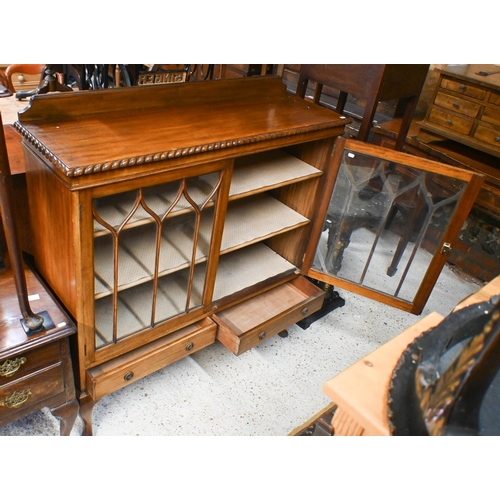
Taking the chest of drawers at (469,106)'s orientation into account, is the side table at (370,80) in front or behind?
in front

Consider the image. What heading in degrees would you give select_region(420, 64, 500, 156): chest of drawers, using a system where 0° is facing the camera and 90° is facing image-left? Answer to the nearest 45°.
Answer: approximately 45°

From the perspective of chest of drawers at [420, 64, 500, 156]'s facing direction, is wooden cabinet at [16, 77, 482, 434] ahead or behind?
ahead

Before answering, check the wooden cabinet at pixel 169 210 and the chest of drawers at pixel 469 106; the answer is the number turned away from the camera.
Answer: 0

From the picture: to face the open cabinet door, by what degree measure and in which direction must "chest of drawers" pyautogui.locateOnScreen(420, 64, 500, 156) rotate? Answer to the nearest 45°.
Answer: approximately 45° to its left

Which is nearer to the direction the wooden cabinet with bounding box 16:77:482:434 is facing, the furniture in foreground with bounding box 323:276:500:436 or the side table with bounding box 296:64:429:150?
the furniture in foreground

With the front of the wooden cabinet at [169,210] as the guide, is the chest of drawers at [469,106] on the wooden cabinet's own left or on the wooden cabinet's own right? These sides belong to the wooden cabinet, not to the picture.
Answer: on the wooden cabinet's own left

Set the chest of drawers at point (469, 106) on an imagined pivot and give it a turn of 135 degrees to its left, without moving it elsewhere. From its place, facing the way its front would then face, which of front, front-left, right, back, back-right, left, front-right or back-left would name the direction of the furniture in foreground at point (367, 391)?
right

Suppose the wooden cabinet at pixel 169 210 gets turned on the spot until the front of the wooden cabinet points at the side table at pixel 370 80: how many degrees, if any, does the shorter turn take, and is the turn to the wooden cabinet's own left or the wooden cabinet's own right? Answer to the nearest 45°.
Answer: approximately 90° to the wooden cabinet's own left

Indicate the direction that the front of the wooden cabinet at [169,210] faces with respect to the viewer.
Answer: facing the viewer and to the right of the viewer

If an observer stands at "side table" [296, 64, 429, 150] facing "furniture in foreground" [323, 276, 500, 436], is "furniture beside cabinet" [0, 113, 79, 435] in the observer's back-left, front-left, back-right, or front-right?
front-right
